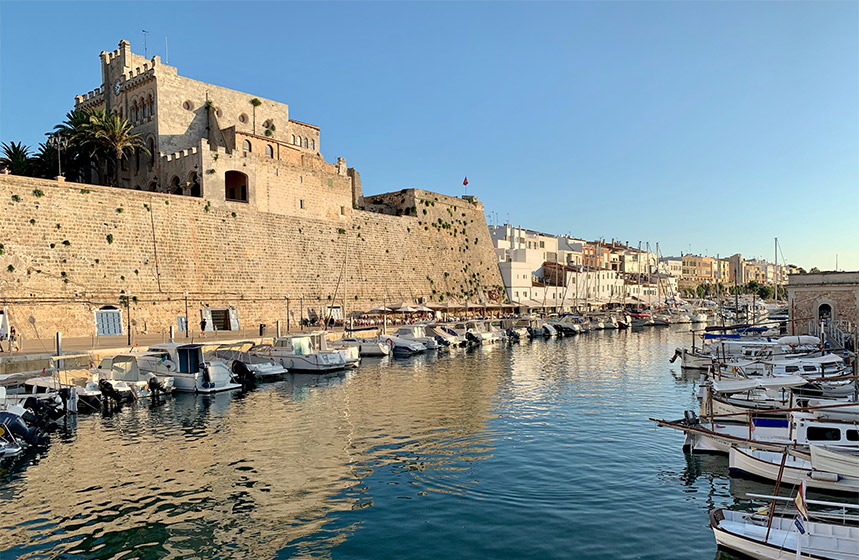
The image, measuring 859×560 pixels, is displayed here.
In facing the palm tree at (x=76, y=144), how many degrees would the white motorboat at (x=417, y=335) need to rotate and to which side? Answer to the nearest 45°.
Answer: approximately 45° to its left

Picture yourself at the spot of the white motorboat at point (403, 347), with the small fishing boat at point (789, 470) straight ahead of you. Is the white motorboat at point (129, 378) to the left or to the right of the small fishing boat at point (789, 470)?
right

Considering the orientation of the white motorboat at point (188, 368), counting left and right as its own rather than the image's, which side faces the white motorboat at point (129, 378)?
left

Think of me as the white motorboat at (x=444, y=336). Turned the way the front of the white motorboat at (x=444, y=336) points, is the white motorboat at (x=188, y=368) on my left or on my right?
on my left

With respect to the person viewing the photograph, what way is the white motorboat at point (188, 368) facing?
facing away from the viewer and to the left of the viewer

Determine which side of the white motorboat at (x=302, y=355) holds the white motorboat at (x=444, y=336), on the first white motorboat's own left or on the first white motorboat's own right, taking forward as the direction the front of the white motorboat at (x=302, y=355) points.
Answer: on the first white motorboat's own right

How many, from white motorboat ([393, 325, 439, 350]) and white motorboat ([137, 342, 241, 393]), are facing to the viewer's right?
0
